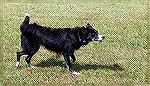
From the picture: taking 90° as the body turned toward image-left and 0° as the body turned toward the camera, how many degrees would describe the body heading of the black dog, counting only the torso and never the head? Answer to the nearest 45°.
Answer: approximately 270°
